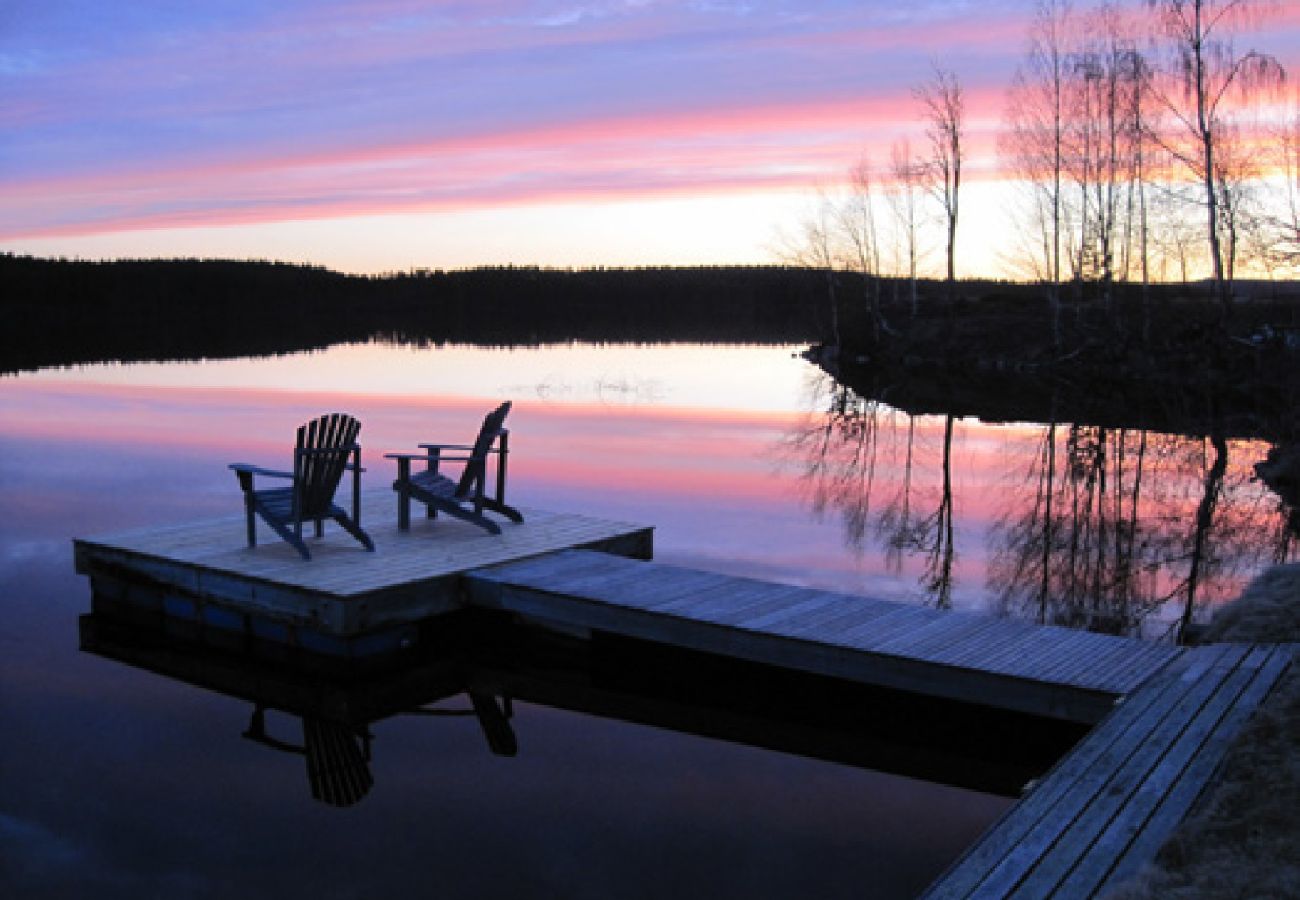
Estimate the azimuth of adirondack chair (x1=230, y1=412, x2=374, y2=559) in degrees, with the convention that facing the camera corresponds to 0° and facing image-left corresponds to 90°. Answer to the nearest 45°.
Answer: approximately 135°

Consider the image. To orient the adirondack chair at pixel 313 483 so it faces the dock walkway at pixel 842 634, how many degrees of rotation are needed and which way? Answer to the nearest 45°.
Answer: approximately 180°

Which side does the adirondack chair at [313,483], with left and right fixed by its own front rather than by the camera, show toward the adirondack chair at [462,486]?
right

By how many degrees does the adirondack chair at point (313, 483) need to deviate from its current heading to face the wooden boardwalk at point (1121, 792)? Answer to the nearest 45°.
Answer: approximately 180°

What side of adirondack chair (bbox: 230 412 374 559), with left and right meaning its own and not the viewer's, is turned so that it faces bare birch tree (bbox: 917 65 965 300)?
right

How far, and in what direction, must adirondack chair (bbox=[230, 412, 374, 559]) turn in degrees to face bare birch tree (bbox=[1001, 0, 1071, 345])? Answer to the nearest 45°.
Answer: approximately 90° to its right
